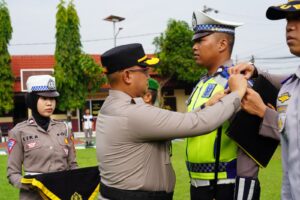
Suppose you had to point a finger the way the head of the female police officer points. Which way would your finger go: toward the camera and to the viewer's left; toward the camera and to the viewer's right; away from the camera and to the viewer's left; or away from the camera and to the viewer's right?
toward the camera and to the viewer's right

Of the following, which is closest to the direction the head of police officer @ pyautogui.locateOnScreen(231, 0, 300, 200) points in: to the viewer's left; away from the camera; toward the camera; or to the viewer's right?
to the viewer's left

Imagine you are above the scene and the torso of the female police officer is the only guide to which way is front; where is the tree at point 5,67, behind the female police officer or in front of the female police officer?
behind

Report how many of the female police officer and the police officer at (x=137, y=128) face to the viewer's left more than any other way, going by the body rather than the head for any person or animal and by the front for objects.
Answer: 0

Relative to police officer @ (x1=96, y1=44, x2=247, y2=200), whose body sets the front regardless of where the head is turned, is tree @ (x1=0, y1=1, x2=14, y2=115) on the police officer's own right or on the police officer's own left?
on the police officer's own left

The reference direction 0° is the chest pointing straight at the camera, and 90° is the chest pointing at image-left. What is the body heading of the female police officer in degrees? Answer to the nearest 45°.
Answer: approximately 315°

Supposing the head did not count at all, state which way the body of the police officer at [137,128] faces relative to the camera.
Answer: to the viewer's right

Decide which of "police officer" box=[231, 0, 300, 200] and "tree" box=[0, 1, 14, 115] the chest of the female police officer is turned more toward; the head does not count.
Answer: the police officer

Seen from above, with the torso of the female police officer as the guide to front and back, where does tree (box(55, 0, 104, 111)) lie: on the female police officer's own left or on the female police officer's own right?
on the female police officer's own left

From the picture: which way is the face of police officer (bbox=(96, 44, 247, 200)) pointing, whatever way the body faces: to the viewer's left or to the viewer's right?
to the viewer's right

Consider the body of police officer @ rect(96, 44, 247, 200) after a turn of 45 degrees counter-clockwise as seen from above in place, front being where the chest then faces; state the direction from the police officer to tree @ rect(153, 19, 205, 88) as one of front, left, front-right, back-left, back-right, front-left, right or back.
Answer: front-left

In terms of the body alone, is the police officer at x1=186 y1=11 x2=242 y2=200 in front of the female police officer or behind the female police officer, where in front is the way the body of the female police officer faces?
in front

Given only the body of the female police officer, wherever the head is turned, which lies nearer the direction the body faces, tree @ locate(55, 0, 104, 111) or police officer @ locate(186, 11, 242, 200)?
the police officer
